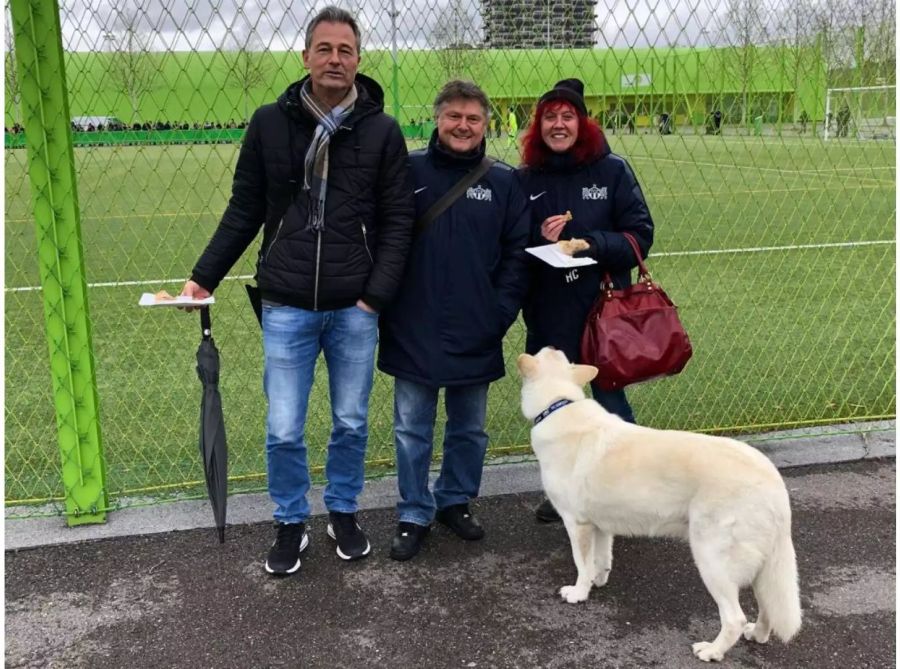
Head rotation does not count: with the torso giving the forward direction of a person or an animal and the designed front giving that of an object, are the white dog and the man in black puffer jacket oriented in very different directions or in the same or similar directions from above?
very different directions

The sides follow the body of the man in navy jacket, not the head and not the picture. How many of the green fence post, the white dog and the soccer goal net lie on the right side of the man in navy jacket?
1

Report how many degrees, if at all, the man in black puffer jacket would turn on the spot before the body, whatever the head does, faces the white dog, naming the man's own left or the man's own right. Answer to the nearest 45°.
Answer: approximately 45° to the man's own left

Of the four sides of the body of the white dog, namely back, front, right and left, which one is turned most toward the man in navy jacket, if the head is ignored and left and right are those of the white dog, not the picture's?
front

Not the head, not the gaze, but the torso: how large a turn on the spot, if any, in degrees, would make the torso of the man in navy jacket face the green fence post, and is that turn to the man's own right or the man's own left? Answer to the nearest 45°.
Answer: approximately 90° to the man's own right

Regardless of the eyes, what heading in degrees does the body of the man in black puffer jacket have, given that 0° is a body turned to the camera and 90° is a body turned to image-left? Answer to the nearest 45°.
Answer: approximately 0°

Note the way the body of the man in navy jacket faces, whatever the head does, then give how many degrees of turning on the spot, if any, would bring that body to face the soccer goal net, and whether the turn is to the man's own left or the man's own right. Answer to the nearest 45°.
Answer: approximately 135° to the man's own left

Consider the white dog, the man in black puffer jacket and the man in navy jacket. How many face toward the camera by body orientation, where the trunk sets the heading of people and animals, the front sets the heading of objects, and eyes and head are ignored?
2

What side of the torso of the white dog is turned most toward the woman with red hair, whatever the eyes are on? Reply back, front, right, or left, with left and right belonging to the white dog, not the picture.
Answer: front
